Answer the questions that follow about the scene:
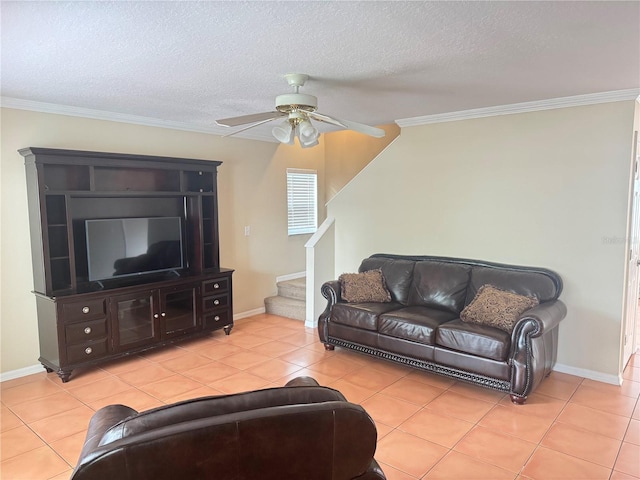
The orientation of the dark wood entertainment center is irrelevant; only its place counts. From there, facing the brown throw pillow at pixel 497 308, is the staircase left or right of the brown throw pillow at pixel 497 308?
left

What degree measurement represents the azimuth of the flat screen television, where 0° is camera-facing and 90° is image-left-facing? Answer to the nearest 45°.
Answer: approximately 315°

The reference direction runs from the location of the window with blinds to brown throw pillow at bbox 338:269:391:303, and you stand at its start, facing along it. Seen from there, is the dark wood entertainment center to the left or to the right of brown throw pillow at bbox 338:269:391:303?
right

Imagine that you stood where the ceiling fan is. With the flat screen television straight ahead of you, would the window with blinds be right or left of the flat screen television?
right

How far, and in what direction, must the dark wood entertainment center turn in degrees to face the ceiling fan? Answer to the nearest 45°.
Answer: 0° — it already faces it

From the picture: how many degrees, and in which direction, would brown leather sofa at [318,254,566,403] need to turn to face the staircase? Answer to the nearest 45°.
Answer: approximately 90° to its right
